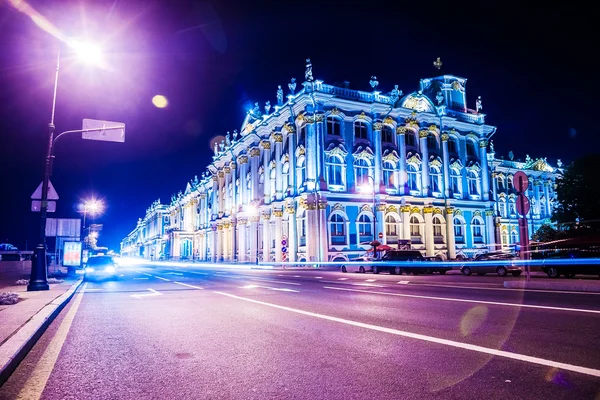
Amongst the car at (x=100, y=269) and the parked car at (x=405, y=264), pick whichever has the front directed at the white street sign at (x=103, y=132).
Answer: the car

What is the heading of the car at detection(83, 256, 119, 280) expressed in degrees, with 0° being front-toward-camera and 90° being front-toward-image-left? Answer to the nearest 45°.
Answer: approximately 0°
